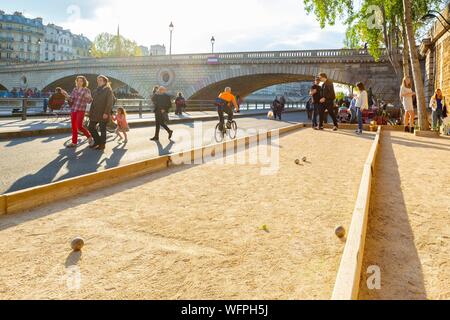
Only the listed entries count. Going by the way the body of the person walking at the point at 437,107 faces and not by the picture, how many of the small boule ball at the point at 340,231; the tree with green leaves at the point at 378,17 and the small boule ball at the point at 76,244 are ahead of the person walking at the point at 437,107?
2

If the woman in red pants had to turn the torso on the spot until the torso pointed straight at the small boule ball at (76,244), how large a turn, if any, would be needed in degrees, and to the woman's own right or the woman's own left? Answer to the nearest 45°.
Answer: approximately 45° to the woman's own left

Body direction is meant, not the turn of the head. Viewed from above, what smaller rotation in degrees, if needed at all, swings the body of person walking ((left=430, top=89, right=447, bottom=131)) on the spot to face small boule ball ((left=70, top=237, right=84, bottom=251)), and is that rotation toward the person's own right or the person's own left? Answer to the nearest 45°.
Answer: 0° — they already face it

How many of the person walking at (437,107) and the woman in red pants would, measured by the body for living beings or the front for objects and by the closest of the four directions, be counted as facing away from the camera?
0

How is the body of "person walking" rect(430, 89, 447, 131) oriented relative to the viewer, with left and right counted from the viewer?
facing the viewer

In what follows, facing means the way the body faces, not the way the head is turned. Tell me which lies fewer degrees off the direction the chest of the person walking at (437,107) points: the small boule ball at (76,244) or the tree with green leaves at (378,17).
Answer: the small boule ball

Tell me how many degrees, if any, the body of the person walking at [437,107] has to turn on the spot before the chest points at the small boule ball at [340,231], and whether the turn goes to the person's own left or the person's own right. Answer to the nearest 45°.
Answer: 0° — they already face it

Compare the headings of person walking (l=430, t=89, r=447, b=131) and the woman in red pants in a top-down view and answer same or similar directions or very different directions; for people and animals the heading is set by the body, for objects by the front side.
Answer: same or similar directions

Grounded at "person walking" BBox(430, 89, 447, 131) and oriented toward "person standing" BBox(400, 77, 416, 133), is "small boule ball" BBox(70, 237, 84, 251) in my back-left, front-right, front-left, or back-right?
front-left
